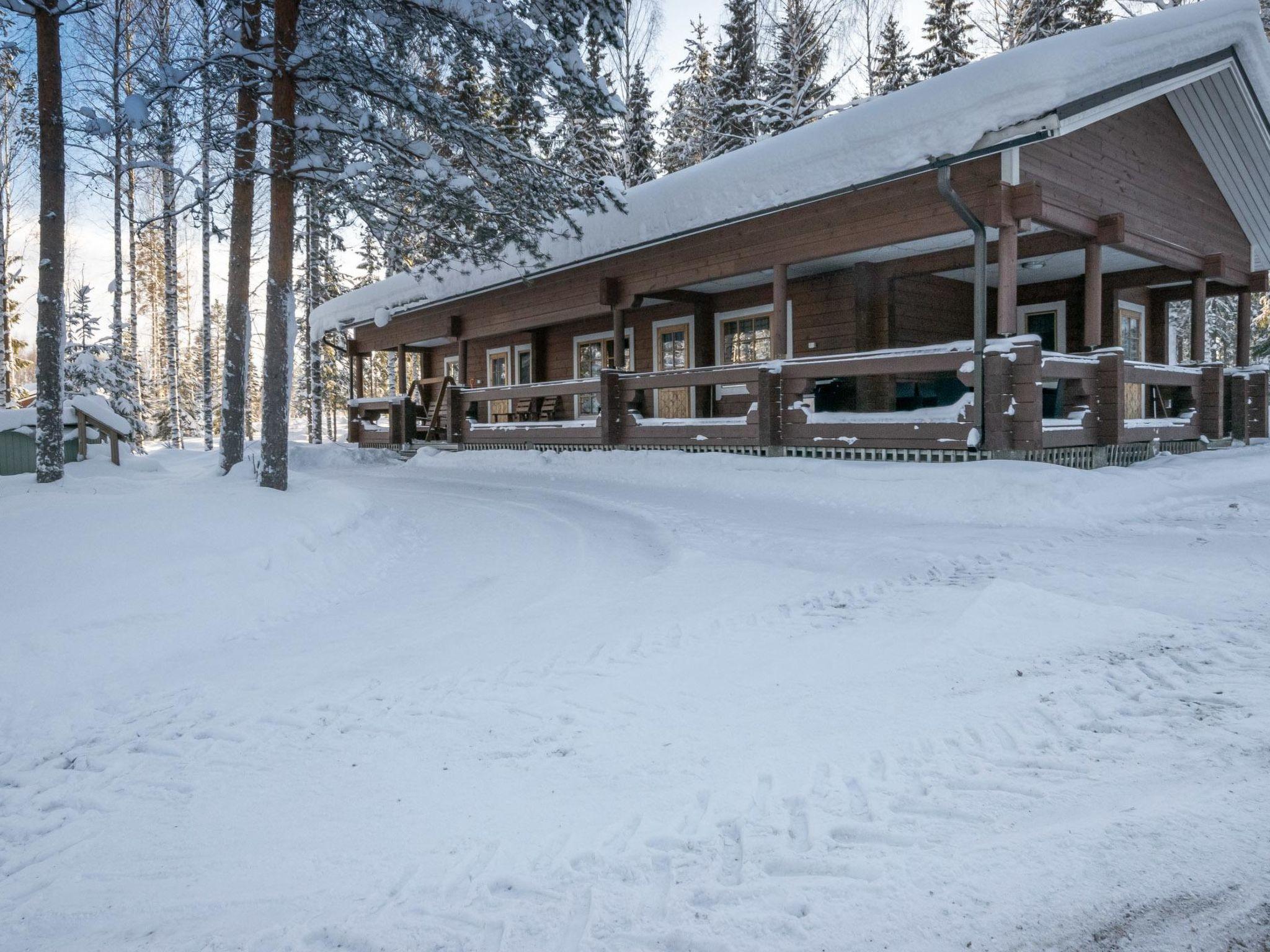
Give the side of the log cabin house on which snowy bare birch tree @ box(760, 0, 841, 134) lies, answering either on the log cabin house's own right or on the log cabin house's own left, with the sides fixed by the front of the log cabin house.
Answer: on the log cabin house's own right

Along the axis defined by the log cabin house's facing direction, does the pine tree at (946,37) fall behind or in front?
behind

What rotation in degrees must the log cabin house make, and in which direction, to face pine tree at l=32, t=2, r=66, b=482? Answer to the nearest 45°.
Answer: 0° — it already faces it

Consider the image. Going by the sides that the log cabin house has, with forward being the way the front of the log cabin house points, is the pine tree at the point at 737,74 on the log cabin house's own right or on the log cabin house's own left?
on the log cabin house's own right

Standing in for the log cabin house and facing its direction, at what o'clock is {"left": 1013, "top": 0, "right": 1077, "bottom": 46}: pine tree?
The pine tree is roughly at 5 o'clock from the log cabin house.

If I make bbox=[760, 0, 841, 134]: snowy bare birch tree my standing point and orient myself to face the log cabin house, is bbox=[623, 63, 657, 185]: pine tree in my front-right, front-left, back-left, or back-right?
back-right

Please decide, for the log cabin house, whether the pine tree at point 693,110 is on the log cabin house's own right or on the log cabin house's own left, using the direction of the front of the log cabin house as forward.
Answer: on the log cabin house's own right

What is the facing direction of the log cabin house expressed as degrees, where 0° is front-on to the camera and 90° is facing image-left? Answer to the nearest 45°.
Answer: approximately 45°

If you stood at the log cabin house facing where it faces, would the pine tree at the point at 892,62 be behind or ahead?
behind

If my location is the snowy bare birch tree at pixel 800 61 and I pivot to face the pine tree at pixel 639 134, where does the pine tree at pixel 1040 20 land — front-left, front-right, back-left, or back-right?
back-right
